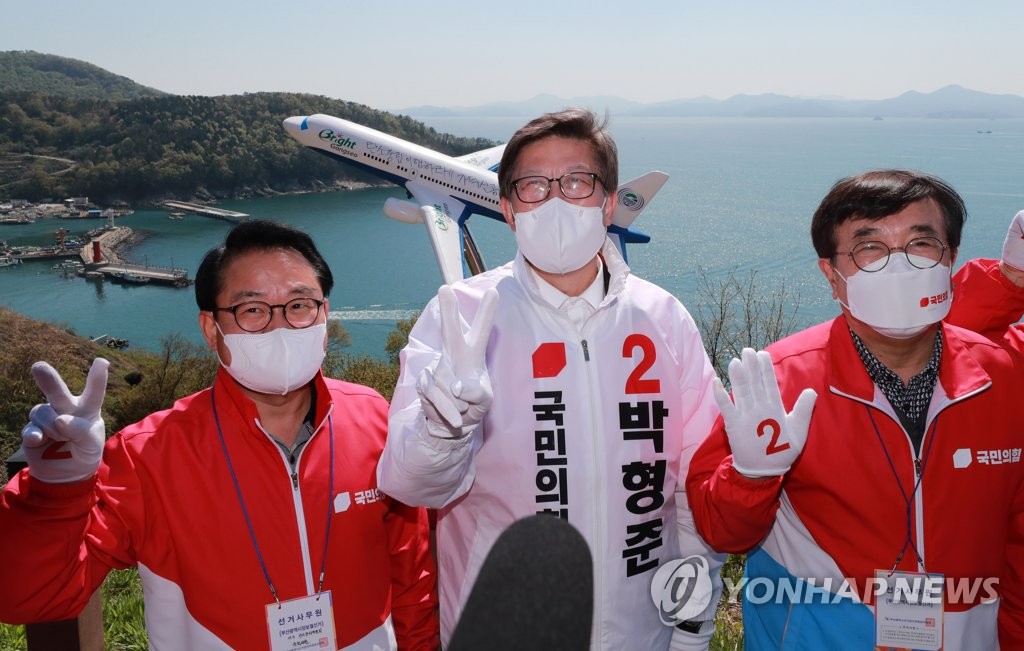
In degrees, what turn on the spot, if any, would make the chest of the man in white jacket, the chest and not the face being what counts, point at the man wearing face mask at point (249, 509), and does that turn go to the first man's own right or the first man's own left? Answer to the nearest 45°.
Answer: approximately 90° to the first man's own right

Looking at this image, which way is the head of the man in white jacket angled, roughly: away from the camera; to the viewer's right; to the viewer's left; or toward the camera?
toward the camera

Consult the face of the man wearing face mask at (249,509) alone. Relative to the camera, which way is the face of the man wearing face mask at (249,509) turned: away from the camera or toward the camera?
toward the camera

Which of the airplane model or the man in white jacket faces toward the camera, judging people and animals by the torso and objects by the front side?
the man in white jacket

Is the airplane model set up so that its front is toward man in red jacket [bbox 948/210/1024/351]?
no

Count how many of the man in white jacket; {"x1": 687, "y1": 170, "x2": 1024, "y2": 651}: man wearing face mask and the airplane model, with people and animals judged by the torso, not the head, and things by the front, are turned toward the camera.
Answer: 2

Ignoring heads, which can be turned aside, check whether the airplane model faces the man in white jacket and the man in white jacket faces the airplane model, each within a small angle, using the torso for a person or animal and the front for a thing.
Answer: no

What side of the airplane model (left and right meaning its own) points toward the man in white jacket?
left

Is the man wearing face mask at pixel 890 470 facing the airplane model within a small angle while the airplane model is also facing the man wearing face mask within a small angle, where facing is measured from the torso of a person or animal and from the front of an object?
no

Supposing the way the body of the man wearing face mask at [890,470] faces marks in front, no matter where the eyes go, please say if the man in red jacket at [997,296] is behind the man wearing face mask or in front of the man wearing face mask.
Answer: behind

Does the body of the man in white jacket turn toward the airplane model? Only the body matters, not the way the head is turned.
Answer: no

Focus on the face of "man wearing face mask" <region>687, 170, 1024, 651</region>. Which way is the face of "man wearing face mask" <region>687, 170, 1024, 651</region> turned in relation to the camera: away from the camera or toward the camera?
toward the camera

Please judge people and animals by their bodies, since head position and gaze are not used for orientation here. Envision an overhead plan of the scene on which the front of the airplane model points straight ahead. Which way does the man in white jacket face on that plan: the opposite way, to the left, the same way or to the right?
to the left

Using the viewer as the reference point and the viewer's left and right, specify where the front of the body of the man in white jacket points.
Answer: facing the viewer

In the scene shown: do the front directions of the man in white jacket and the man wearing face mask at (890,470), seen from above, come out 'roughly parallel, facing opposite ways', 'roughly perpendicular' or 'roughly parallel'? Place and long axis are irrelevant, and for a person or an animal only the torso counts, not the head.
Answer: roughly parallel

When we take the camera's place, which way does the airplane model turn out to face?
facing to the left of the viewer

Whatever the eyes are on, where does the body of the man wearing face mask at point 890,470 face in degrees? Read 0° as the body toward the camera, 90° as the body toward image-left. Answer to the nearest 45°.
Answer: approximately 0°

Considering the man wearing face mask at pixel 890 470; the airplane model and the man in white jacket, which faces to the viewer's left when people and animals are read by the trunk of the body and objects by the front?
the airplane model

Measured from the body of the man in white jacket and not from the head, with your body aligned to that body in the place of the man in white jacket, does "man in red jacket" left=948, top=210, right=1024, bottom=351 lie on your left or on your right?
on your left
